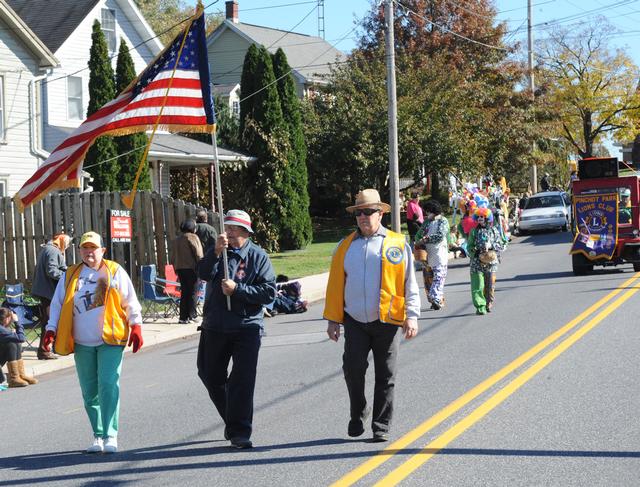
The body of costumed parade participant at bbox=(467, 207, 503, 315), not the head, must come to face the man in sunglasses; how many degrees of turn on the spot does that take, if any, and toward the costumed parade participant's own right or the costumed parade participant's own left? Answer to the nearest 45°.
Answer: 0° — they already face them

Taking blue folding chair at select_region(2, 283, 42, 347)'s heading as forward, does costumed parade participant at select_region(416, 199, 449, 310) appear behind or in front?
in front

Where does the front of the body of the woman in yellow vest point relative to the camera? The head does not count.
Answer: toward the camera

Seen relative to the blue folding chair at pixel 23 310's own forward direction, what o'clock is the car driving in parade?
The car driving in parade is roughly at 9 o'clock from the blue folding chair.

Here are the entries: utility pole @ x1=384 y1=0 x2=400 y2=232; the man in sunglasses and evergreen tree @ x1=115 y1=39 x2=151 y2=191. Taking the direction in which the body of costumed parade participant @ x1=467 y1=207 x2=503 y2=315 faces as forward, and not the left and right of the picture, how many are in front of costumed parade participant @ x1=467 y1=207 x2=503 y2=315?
1

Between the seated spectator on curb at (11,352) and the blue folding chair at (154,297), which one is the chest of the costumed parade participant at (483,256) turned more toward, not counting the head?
the seated spectator on curb

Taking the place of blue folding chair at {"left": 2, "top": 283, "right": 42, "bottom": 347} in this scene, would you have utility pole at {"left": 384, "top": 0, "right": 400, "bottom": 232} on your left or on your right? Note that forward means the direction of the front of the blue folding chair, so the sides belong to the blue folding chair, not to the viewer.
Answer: on your left

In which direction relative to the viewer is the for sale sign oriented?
toward the camera

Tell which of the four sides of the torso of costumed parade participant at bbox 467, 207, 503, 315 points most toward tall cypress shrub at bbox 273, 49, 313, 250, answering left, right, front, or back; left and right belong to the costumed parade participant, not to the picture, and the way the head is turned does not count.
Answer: back

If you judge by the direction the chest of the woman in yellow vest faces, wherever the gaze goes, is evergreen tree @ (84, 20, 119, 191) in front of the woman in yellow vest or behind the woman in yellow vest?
behind

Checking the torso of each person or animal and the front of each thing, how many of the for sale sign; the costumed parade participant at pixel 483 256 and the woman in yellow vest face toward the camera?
3

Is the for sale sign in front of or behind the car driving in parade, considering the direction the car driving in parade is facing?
in front

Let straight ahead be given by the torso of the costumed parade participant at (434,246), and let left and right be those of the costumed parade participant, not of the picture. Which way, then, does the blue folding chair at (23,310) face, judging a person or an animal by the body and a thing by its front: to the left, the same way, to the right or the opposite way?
to the left

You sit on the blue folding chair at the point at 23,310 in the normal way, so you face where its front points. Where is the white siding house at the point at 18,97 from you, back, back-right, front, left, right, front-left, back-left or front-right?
back-left

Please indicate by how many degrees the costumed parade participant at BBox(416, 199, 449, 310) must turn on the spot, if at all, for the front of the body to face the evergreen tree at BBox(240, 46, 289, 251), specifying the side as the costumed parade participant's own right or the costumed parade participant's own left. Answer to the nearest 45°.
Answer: approximately 135° to the costumed parade participant's own right
